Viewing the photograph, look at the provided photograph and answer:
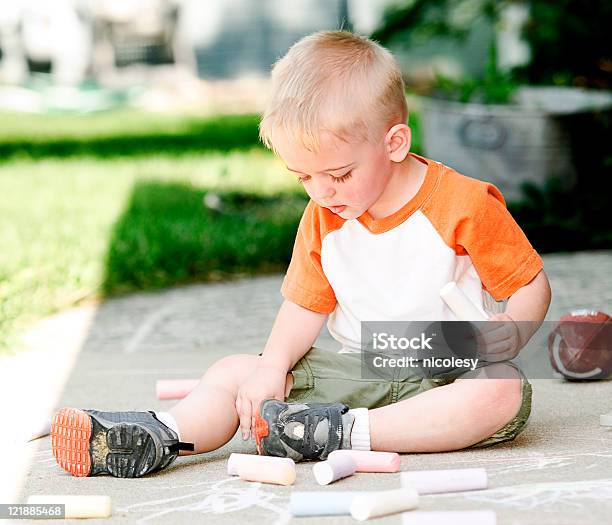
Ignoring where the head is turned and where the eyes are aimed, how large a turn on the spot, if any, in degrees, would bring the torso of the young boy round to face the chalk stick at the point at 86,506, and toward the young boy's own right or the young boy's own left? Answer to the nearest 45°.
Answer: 0° — they already face it

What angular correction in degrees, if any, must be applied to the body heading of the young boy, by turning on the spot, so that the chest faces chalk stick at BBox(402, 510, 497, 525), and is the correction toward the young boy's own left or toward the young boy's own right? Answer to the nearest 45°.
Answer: approximately 45° to the young boy's own left

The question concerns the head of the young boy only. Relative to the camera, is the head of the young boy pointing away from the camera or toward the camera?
toward the camera

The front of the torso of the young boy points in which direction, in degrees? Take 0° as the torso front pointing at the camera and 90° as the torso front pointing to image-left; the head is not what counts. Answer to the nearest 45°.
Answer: approximately 45°

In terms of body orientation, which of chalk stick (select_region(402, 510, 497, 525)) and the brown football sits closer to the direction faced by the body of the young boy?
the chalk stick

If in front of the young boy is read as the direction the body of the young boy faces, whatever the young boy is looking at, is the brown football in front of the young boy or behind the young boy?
behind
